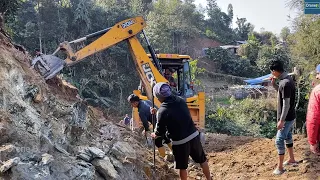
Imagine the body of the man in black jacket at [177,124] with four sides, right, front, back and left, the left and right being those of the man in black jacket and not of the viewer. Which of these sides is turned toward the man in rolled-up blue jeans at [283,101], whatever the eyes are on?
right

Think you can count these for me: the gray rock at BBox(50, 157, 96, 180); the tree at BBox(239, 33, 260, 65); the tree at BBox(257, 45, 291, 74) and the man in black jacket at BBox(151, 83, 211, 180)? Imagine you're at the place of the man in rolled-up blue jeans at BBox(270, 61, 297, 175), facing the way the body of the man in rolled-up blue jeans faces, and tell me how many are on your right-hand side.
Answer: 2

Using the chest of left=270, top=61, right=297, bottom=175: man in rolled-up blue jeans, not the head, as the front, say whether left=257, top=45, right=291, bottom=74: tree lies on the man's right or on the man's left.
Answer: on the man's right

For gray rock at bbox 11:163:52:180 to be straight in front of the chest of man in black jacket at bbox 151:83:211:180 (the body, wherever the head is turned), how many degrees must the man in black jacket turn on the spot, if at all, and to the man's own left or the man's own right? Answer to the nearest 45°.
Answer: approximately 90° to the man's own left

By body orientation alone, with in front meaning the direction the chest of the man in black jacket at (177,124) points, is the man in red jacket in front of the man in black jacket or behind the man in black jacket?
behind

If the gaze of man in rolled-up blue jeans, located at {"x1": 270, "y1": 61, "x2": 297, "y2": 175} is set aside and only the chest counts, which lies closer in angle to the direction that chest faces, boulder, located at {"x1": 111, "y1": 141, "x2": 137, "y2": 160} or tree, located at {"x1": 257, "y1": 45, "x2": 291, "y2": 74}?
the boulder

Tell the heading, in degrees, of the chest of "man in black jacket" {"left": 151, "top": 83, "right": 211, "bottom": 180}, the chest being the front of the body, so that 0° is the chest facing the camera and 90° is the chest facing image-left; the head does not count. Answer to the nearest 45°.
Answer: approximately 135°

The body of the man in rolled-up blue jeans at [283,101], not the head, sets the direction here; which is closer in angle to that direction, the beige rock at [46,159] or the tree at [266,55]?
the beige rock

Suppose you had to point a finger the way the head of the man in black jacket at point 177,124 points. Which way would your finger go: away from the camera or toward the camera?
away from the camera

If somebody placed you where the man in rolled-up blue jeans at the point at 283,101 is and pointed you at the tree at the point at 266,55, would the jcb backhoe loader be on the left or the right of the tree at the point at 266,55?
left

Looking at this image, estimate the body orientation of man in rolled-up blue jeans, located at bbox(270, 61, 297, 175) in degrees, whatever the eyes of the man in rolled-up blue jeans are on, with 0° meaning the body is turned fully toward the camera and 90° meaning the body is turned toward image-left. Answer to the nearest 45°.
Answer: approximately 90°
